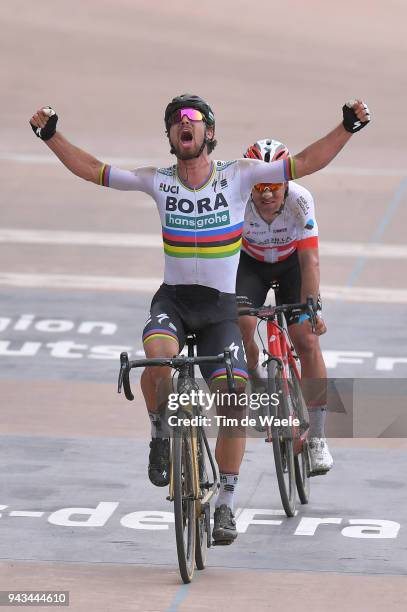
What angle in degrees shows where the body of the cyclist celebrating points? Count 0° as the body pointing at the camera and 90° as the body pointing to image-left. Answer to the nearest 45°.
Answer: approximately 0°
